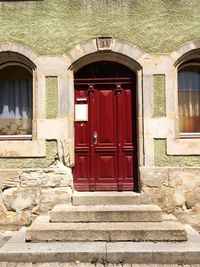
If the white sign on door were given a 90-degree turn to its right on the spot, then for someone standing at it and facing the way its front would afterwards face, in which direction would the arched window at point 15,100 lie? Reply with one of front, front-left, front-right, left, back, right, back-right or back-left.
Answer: front

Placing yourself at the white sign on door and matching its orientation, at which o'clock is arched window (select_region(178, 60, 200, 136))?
The arched window is roughly at 9 o'clock from the white sign on door.

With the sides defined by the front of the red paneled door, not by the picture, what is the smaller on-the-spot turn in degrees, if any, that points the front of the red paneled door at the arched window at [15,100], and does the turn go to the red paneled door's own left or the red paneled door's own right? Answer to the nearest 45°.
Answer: approximately 90° to the red paneled door's own right

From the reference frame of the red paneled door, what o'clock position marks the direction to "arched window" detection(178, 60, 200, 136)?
The arched window is roughly at 9 o'clock from the red paneled door.
